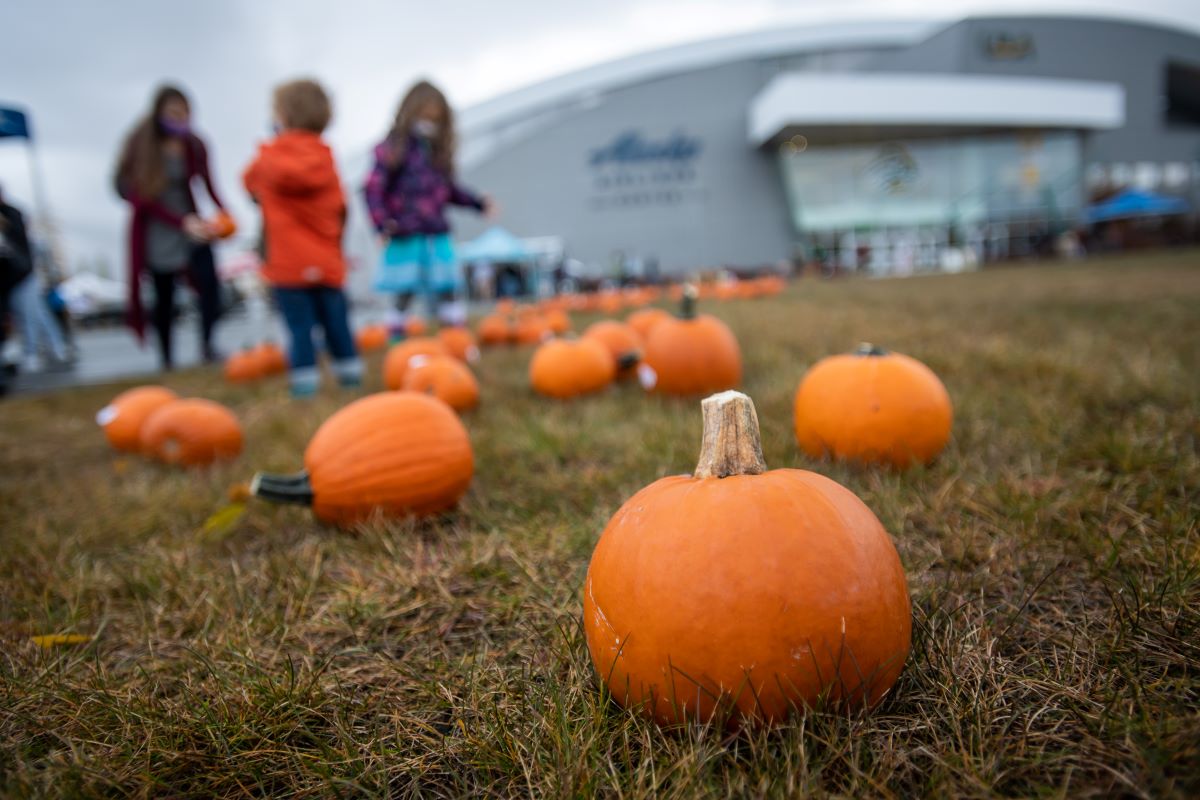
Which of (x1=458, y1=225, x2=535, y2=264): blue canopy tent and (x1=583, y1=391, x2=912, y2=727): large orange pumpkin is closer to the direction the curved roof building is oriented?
the large orange pumpkin

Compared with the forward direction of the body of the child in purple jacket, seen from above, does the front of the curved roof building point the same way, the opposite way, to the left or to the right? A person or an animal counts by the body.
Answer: the same way

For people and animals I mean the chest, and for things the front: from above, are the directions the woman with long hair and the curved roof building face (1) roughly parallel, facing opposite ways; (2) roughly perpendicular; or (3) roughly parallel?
roughly perpendicular

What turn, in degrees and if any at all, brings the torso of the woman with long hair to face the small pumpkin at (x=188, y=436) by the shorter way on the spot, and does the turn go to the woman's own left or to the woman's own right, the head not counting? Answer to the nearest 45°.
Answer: approximately 45° to the woman's own right

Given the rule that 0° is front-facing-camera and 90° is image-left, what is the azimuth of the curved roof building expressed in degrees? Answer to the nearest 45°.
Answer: approximately 0°

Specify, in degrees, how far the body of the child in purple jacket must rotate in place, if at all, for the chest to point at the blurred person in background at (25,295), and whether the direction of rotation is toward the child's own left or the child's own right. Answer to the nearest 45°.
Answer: approximately 180°

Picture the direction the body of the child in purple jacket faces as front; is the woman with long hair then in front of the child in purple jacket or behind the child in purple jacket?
behind
